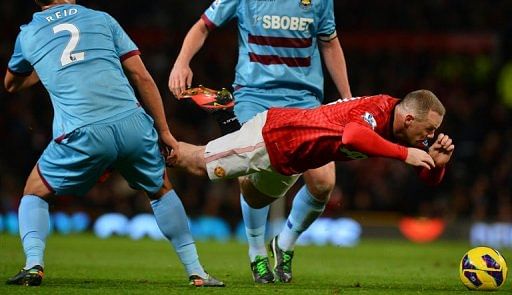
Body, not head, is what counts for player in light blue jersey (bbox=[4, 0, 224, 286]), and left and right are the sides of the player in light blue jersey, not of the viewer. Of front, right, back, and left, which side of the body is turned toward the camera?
back

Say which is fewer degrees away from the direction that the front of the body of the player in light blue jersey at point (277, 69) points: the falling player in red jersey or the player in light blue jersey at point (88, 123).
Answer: the falling player in red jersey

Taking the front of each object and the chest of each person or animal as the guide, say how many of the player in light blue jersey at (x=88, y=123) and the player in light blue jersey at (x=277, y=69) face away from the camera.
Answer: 1

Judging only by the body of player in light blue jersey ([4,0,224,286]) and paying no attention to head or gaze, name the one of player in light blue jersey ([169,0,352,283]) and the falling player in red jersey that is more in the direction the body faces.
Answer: the player in light blue jersey

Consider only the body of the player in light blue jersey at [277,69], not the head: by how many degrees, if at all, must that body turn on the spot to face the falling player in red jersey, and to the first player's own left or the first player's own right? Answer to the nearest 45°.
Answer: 0° — they already face them

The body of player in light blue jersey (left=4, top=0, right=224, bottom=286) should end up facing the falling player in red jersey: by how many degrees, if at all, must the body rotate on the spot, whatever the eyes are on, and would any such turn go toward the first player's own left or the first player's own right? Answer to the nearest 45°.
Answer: approximately 90° to the first player's own right

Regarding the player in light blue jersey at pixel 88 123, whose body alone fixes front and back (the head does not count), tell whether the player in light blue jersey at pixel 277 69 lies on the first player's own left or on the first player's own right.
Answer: on the first player's own right

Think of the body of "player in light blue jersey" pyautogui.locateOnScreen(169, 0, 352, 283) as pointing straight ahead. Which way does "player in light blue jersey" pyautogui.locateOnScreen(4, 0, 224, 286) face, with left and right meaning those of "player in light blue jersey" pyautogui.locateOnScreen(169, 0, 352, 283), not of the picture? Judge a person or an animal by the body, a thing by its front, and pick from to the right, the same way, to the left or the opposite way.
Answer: the opposite way
